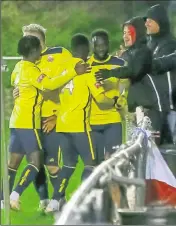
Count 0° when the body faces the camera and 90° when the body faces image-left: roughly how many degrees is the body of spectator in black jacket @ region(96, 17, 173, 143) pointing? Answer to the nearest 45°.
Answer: approximately 90°

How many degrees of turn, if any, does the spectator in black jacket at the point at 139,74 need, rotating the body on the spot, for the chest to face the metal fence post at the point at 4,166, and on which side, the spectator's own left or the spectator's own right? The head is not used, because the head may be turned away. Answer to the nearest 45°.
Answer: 0° — they already face it

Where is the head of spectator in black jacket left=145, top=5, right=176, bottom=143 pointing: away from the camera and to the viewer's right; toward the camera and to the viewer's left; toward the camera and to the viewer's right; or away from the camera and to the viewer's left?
toward the camera and to the viewer's left

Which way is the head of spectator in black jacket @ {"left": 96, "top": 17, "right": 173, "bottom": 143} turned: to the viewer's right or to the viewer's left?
to the viewer's left
